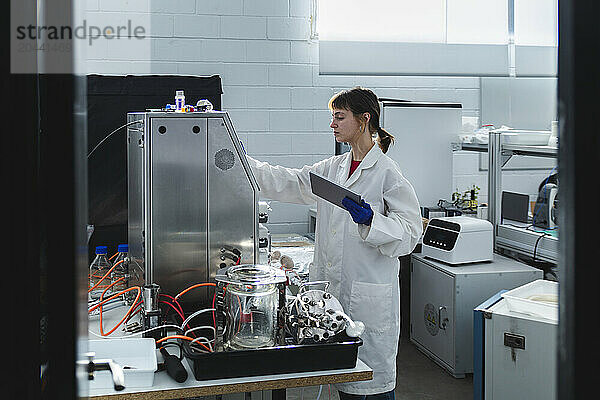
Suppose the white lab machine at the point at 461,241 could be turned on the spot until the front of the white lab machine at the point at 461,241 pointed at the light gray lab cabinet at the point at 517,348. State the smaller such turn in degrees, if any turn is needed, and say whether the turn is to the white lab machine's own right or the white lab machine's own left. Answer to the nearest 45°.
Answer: approximately 45° to the white lab machine's own left

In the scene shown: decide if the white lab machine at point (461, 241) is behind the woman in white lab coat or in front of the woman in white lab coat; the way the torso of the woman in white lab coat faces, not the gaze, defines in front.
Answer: behind

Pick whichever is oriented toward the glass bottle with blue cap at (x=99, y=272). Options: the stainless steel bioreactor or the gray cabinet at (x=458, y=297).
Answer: the gray cabinet

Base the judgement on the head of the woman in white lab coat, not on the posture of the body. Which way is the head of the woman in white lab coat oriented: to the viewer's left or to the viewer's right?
to the viewer's left

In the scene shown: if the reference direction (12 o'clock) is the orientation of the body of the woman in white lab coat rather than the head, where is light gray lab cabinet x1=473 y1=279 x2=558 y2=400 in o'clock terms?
The light gray lab cabinet is roughly at 7 o'clock from the woman in white lab coat.

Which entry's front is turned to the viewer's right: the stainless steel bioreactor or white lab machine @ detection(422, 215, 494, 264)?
the stainless steel bioreactor

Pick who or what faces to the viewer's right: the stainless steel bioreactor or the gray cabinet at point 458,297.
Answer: the stainless steel bioreactor

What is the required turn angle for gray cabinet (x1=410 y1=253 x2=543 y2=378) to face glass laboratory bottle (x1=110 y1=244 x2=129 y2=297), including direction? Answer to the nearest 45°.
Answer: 0° — it already faces it
